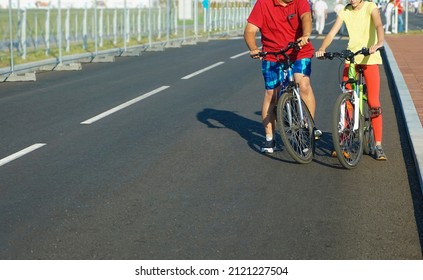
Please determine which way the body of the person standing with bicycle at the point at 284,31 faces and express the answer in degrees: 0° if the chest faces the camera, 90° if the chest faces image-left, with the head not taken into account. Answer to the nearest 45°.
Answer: approximately 0°

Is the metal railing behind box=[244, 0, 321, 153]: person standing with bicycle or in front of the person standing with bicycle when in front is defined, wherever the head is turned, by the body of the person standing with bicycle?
behind

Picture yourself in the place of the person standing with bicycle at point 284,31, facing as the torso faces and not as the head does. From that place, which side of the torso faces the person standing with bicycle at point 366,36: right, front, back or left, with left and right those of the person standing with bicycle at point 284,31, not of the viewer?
left

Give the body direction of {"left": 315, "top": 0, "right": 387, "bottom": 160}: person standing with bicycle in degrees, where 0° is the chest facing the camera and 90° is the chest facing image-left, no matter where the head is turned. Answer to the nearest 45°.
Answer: approximately 45°

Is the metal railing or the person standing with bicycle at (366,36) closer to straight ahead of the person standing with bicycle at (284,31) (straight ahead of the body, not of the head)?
the person standing with bicycle at (366,36)
